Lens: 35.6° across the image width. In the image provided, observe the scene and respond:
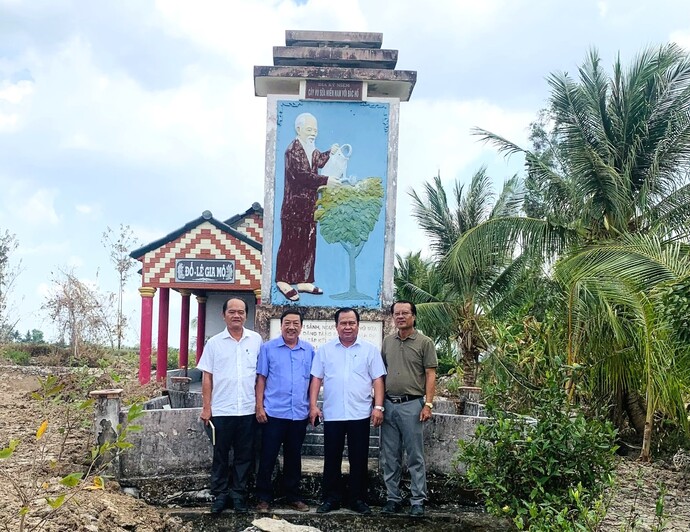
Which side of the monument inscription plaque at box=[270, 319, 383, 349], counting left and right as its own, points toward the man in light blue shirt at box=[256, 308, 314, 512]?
front

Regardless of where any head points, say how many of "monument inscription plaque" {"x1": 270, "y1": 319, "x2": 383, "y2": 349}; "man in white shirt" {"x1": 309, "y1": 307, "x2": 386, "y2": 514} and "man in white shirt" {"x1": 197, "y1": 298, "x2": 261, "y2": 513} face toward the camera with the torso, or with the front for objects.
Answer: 3

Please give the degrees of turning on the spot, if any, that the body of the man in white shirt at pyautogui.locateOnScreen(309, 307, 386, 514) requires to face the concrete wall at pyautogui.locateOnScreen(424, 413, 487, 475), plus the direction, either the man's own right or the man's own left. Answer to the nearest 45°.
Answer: approximately 135° to the man's own left

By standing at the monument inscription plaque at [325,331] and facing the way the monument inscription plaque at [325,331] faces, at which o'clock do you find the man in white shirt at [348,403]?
The man in white shirt is roughly at 12 o'clock from the monument inscription plaque.

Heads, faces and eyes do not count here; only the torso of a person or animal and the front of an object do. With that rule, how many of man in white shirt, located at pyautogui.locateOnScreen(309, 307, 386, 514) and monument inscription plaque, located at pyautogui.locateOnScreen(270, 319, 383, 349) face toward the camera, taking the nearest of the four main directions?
2

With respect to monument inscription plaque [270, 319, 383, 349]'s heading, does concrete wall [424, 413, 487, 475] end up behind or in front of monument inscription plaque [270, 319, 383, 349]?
in front

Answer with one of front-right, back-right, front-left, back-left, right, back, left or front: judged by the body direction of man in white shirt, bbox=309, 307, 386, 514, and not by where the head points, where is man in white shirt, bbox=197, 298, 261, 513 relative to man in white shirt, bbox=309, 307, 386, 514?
right
